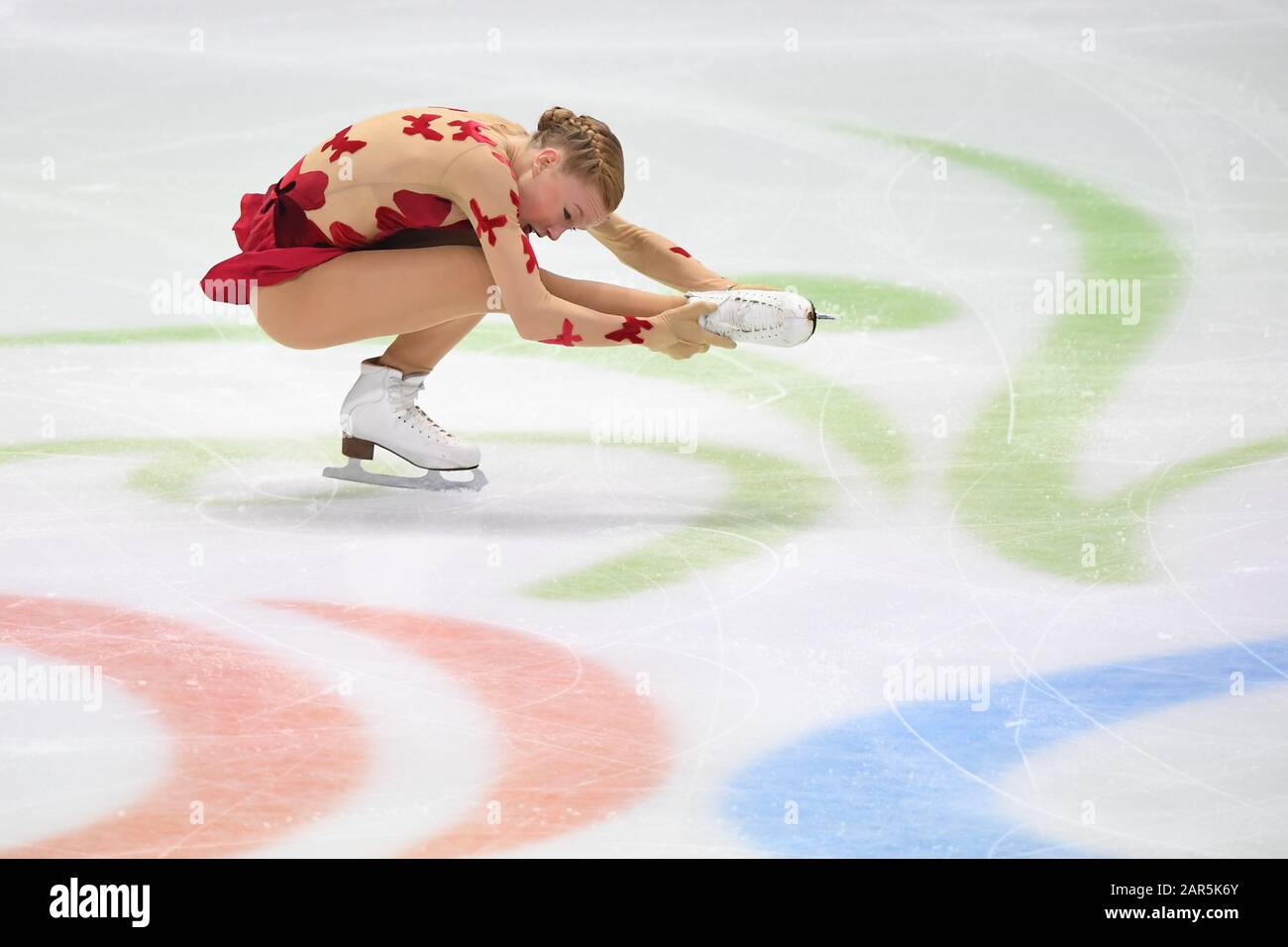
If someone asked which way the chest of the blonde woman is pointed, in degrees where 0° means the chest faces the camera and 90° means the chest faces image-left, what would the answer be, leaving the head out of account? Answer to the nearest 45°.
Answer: approximately 270°

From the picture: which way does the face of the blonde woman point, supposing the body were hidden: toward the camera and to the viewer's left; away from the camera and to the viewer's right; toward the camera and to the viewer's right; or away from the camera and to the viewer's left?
toward the camera and to the viewer's right
